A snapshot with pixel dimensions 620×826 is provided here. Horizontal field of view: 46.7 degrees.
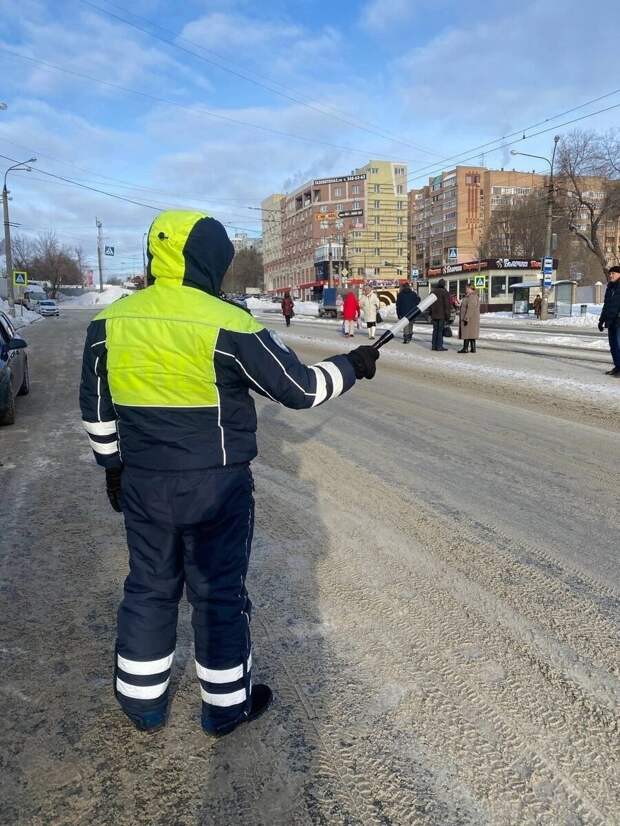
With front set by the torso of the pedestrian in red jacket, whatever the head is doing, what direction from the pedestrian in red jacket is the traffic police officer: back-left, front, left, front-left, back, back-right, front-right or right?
back

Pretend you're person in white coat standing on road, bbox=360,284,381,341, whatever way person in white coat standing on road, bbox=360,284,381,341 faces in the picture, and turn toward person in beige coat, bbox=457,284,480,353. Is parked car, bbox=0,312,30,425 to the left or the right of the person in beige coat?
right

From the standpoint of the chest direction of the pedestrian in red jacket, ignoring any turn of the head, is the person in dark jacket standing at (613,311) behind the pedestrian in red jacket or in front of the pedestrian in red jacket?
behind

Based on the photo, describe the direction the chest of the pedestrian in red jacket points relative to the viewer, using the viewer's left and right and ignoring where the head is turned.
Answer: facing away from the viewer

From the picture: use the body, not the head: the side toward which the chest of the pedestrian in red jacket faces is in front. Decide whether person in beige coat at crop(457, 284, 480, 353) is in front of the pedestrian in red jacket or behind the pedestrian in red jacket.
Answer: behind
